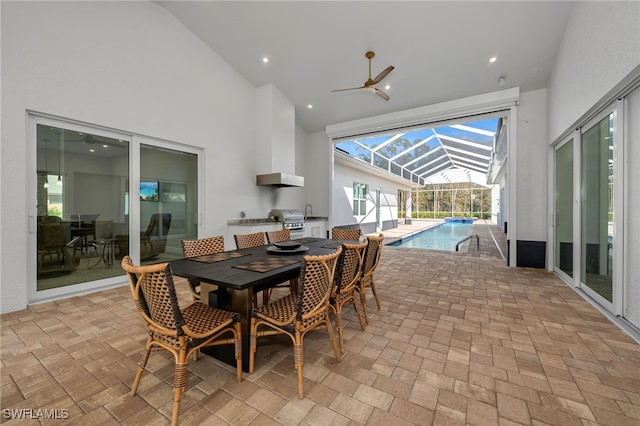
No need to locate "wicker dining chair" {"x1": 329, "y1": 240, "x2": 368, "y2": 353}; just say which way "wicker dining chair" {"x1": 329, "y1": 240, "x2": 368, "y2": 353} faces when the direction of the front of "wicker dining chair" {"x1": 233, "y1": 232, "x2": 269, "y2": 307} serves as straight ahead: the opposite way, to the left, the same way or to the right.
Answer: the opposite way

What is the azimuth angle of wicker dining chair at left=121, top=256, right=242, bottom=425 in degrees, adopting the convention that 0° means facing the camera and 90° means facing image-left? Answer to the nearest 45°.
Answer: approximately 225°

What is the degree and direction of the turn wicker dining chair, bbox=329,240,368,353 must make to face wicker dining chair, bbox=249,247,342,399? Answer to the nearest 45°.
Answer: approximately 90° to its left

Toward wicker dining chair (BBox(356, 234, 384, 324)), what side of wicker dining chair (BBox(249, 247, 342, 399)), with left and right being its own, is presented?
right

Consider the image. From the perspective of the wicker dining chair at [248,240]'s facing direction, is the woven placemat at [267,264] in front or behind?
in front

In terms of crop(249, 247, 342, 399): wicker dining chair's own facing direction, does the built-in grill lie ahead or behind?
ahead

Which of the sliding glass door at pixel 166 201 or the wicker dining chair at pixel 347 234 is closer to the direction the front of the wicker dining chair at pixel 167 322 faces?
the wicker dining chair

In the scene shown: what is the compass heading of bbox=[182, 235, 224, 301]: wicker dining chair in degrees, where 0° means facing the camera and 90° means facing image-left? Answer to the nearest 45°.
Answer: approximately 315°

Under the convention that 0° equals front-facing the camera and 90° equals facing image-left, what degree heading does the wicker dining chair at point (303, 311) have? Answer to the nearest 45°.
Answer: approximately 135°

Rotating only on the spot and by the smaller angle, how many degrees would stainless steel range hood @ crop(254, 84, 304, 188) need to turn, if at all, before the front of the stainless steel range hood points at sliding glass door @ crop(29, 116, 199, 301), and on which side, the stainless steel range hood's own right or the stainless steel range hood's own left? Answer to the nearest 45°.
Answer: approximately 90° to the stainless steel range hood's own right

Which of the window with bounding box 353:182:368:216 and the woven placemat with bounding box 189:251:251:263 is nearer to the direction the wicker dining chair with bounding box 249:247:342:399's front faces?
the woven placemat

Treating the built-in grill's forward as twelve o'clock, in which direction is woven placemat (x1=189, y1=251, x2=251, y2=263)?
The woven placemat is roughly at 2 o'clock from the built-in grill.
